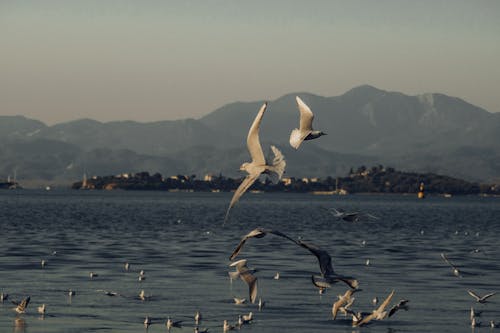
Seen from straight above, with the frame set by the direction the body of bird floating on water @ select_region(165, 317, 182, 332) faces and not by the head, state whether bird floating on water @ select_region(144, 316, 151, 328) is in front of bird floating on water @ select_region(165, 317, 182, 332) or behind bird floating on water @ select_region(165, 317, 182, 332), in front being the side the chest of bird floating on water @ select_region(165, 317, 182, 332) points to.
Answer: in front

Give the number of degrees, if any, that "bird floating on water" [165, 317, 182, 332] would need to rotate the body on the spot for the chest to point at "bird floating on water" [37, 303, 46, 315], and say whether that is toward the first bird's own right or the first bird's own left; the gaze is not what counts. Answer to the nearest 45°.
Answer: approximately 45° to the first bird's own right

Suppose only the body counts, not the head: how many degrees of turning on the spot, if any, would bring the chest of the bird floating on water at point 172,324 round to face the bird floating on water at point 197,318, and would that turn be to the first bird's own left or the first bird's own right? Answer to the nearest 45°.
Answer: approximately 135° to the first bird's own right

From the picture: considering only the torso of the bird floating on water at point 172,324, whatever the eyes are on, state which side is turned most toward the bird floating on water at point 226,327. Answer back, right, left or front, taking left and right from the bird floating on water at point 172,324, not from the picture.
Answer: back

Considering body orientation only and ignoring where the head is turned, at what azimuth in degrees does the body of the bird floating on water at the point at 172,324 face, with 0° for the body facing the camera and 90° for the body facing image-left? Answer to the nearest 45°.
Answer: approximately 90°
